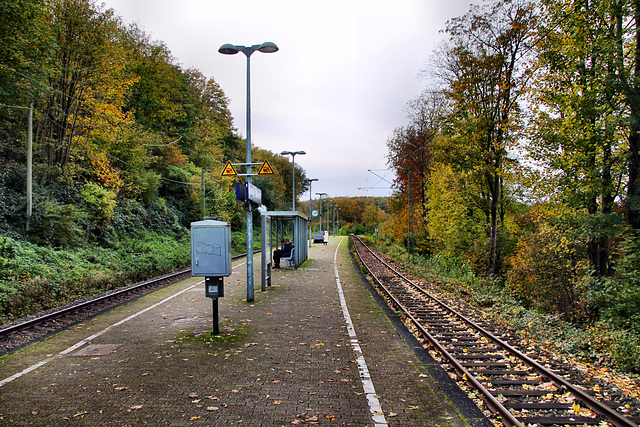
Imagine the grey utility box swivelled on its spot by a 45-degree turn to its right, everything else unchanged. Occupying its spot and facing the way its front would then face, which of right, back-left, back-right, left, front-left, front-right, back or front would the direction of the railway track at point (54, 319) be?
right

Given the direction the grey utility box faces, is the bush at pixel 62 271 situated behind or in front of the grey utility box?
behind

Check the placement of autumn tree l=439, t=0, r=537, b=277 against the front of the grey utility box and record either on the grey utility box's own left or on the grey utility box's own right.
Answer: on the grey utility box's own left

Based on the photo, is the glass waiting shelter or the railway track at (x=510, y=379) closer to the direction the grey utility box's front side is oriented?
the railway track

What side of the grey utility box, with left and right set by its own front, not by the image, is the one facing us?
front

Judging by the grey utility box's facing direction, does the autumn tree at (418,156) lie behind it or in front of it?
behind

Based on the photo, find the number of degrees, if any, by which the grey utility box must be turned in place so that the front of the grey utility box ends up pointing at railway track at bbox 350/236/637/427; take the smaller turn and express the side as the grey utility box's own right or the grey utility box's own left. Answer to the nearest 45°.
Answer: approximately 45° to the grey utility box's own left

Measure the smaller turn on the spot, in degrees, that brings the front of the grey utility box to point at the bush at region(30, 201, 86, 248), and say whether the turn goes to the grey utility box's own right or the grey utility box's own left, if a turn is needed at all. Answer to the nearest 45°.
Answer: approximately 135° to the grey utility box's own right

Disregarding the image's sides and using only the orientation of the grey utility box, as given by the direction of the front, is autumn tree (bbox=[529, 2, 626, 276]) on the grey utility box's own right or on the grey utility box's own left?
on the grey utility box's own left

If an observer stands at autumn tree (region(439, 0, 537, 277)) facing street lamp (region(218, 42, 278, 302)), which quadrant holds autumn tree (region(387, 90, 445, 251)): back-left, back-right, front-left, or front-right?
back-right

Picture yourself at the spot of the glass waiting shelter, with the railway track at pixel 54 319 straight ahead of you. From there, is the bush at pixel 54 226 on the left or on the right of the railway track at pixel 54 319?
right

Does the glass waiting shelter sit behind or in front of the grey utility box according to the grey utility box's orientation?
behind
